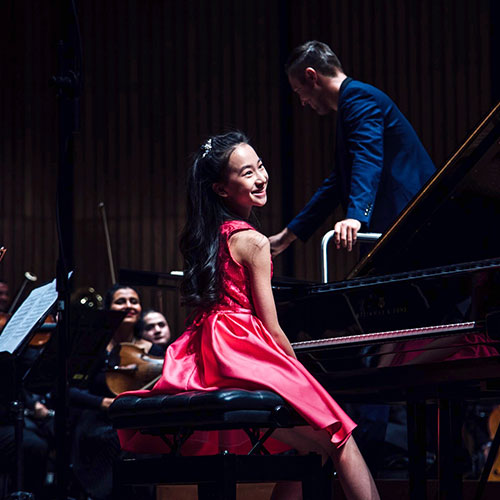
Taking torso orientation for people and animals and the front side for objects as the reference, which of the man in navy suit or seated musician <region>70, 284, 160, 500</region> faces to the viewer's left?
the man in navy suit

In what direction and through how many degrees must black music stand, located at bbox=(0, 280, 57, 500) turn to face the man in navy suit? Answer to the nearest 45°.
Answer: approximately 135° to its left

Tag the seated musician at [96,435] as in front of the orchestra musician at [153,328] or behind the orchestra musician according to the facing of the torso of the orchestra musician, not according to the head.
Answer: in front

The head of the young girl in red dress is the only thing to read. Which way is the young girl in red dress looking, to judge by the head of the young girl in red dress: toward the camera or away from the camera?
toward the camera

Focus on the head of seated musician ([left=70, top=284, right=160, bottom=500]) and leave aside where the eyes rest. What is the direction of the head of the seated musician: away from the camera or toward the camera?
toward the camera

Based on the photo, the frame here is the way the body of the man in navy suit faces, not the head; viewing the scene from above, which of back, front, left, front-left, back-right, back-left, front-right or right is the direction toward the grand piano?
left

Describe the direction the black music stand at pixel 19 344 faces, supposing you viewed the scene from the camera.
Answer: facing the viewer and to the left of the viewer

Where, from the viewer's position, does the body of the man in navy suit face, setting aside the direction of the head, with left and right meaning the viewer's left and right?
facing to the left of the viewer

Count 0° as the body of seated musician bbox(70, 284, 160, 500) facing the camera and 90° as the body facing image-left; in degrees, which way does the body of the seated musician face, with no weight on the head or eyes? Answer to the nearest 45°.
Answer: approximately 315°

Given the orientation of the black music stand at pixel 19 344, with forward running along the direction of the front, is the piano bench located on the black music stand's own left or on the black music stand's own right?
on the black music stand's own left

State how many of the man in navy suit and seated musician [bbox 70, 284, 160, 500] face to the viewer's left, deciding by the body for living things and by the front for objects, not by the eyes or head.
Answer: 1

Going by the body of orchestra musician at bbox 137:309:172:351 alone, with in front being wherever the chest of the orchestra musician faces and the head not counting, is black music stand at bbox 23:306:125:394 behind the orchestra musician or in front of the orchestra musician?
in front

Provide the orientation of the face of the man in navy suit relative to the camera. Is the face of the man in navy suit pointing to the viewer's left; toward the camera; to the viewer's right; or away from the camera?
to the viewer's left

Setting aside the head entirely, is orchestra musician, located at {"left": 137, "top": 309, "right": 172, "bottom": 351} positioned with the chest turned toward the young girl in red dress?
yes

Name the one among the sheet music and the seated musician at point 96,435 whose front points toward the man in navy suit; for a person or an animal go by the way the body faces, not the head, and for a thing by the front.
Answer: the seated musician
